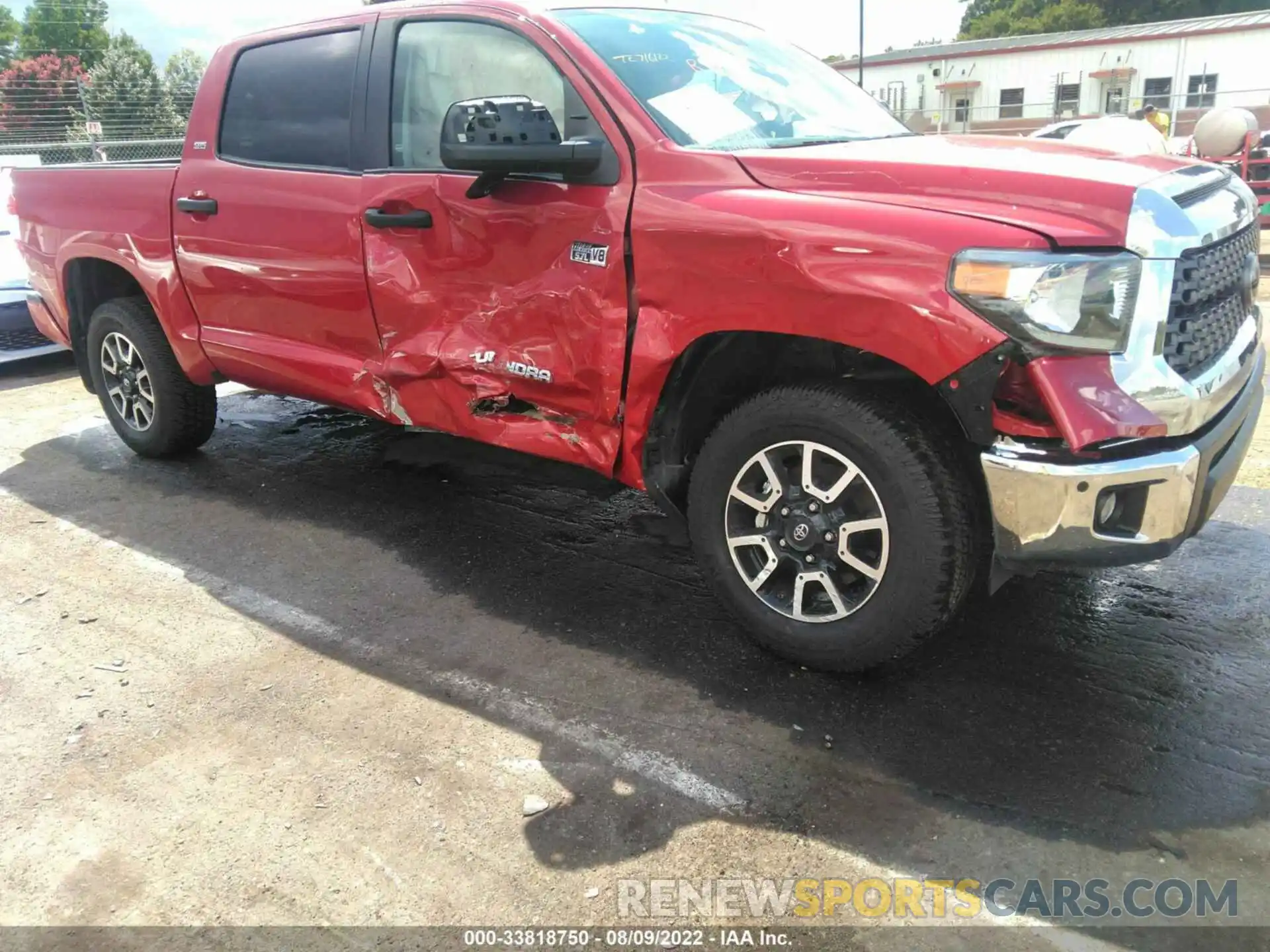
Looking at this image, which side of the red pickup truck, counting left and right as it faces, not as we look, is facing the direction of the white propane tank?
left

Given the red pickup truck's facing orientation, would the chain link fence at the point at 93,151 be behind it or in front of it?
behind

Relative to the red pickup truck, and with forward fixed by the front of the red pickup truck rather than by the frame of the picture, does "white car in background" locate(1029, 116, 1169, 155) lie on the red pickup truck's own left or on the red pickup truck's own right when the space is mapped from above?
on the red pickup truck's own left

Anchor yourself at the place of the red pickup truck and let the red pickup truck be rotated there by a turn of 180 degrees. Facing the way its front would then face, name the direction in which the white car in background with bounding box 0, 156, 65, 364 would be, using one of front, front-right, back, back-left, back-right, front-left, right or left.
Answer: front

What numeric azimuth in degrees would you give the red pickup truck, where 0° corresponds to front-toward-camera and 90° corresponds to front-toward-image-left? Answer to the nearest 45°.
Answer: approximately 315°

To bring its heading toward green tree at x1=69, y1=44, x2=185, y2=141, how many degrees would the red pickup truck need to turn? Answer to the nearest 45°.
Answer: approximately 180°

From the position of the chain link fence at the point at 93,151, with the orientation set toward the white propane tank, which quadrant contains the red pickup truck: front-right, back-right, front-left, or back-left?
front-right

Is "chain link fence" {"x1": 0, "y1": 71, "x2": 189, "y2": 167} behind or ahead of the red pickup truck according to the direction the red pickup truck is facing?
behind
